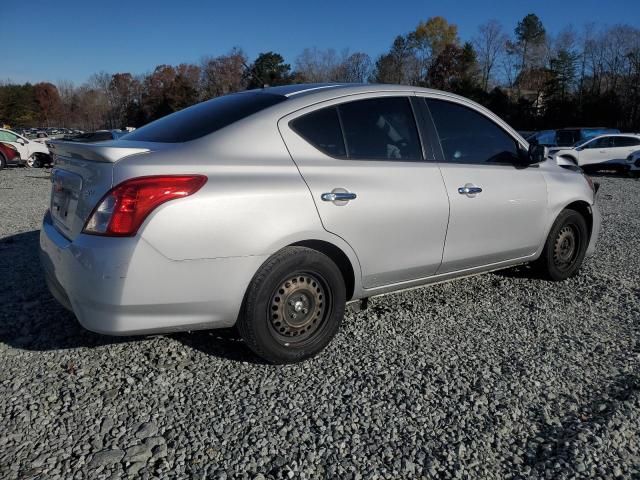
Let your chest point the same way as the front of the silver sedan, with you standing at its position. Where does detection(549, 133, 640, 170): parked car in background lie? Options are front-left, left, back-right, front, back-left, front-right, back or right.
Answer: front

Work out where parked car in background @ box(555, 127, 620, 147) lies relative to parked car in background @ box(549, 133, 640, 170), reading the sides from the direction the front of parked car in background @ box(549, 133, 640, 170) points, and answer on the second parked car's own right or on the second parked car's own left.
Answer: on the second parked car's own right

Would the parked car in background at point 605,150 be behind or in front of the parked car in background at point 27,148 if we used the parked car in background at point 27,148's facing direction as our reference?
in front

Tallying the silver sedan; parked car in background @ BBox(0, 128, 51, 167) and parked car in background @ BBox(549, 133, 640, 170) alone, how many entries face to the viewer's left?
1

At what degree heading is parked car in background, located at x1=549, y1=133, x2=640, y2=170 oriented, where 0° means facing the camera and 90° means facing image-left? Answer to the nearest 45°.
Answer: approximately 90°

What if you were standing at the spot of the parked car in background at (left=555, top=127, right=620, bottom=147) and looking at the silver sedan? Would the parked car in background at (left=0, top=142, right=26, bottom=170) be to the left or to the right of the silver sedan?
right

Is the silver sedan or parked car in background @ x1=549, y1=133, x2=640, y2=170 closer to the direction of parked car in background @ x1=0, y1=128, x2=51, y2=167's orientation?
the parked car in background

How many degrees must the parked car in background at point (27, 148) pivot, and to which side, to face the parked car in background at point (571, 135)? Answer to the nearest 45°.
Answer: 0° — it already faces it

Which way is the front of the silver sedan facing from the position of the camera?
facing away from the viewer and to the right of the viewer

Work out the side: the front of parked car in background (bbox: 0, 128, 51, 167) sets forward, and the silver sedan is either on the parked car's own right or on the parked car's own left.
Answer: on the parked car's own right

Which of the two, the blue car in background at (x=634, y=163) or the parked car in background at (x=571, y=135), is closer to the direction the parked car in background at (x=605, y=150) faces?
the parked car in background

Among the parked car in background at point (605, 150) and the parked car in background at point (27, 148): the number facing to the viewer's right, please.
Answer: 1
